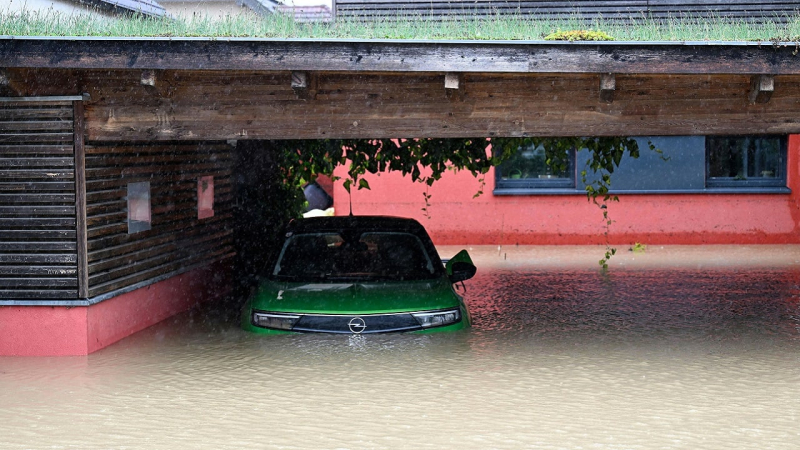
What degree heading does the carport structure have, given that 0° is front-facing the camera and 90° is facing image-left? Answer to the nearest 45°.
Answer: approximately 0°

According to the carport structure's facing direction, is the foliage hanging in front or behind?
behind

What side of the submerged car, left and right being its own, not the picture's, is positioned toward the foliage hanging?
back
